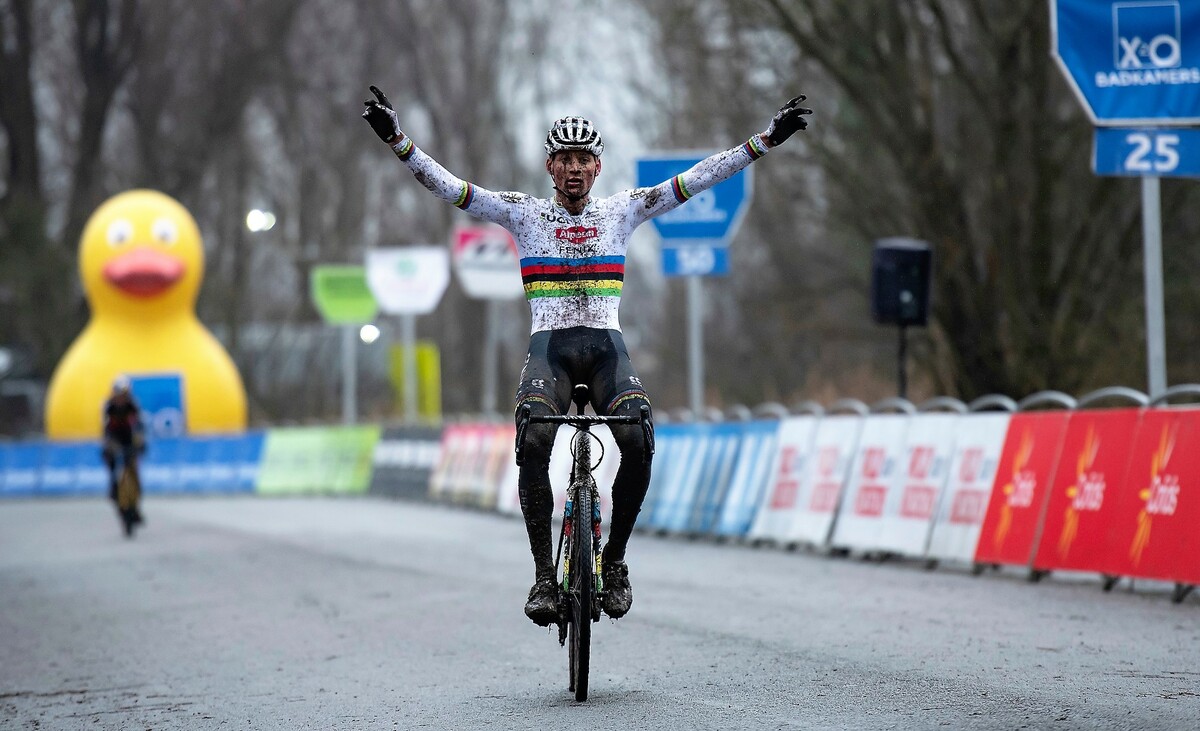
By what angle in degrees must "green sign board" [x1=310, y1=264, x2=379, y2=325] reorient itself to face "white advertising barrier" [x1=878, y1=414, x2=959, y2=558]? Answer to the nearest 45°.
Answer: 0° — it already faces it

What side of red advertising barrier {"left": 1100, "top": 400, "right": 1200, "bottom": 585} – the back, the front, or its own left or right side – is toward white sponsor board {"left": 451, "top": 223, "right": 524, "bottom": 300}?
right

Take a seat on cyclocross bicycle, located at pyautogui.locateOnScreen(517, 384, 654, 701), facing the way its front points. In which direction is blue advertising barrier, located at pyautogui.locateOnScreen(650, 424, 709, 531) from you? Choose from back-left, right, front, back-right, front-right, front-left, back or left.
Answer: back

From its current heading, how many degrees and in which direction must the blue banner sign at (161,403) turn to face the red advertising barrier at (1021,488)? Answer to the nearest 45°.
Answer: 0° — it already faces it

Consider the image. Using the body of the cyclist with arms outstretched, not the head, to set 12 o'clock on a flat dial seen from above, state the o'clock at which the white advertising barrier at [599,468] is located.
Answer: The white advertising barrier is roughly at 6 o'clock from the cyclist with arms outstretched.

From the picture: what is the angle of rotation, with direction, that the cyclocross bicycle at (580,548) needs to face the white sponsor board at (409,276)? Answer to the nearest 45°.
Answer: approximately 180°
